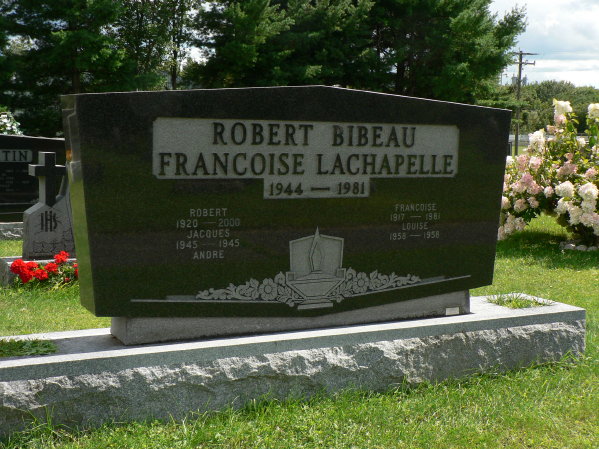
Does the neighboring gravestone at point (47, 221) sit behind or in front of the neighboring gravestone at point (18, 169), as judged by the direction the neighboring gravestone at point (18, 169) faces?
in front

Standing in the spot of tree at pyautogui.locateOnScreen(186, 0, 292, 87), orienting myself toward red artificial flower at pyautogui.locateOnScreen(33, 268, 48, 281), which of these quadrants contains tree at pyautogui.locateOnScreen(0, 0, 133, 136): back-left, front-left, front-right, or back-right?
front-right

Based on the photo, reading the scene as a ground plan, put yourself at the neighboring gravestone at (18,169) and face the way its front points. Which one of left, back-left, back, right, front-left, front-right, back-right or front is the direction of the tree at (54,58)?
back

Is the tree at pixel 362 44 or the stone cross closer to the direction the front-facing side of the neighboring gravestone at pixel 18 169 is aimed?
the stone cross

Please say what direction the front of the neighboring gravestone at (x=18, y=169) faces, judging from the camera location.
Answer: facing the viewer

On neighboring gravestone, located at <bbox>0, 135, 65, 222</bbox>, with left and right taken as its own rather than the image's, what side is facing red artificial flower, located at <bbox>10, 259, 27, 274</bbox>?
front

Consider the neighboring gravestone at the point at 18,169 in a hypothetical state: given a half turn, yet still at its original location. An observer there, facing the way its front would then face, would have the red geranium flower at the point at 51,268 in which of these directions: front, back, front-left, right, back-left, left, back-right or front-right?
back

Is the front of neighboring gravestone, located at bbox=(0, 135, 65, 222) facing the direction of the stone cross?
yes

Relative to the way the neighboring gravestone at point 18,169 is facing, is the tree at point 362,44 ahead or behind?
behind

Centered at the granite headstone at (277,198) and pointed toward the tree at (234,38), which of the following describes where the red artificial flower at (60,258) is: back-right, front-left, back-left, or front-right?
front-left

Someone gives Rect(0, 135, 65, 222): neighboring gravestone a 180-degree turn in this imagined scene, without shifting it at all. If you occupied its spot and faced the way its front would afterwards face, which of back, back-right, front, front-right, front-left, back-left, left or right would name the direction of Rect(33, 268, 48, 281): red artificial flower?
back

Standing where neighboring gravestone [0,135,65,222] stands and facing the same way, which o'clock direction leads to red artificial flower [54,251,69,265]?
The red artificial flower is roughly at 12 o'clock from the neighboring gravestone.

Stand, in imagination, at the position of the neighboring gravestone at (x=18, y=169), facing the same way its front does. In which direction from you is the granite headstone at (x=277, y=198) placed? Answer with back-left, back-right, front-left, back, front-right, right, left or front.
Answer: front

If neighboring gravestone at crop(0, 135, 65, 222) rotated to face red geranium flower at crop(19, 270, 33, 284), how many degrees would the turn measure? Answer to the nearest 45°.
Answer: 0° — it already faces it

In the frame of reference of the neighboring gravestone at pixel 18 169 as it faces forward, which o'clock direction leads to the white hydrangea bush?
The white hydrangea bush is roughly at 10 o'clock from the neighboring gravestone.

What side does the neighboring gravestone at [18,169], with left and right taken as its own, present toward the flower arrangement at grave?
front
